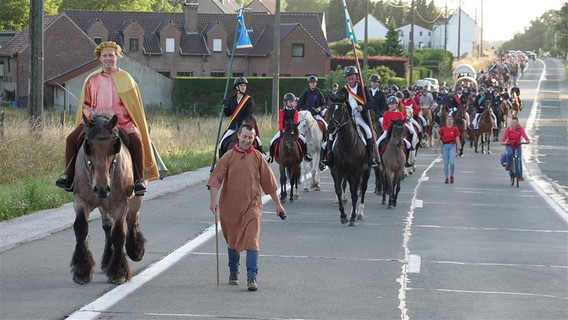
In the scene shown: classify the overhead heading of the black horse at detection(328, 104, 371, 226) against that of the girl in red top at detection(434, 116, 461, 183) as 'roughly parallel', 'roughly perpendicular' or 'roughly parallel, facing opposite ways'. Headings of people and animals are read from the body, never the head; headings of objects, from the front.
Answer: roughly parallel

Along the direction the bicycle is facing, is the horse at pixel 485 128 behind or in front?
behind

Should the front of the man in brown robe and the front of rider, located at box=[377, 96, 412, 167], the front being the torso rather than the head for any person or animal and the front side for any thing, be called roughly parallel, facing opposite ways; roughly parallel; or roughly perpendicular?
roughly parallel

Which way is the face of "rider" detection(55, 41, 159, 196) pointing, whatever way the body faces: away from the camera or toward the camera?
toward the camera

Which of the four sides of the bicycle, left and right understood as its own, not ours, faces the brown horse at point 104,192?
front

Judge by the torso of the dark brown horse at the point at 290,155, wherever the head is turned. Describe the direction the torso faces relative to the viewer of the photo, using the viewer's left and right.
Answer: facing the viewer

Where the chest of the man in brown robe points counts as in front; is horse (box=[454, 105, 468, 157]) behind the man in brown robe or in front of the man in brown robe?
behind

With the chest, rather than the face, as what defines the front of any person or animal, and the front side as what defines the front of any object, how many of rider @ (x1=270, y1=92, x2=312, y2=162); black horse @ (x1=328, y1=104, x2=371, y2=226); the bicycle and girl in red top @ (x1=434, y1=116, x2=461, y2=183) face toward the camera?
4

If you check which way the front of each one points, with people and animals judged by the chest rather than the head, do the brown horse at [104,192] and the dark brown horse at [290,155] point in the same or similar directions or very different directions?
same or similar directions

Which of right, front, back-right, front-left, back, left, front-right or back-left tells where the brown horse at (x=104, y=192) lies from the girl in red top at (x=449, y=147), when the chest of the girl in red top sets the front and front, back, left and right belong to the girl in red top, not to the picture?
front

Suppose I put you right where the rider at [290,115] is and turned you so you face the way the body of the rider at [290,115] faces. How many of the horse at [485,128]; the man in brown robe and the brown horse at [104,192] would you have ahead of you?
2

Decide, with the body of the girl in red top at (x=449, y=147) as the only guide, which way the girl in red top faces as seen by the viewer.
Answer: toward the camera

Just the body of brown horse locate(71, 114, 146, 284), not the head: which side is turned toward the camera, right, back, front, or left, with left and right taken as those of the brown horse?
front

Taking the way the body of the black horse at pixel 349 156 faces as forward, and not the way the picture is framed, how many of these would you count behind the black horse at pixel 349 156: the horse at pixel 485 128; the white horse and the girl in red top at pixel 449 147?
3

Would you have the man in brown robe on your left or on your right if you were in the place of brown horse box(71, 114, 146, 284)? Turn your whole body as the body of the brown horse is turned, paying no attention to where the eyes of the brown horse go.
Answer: on your left
